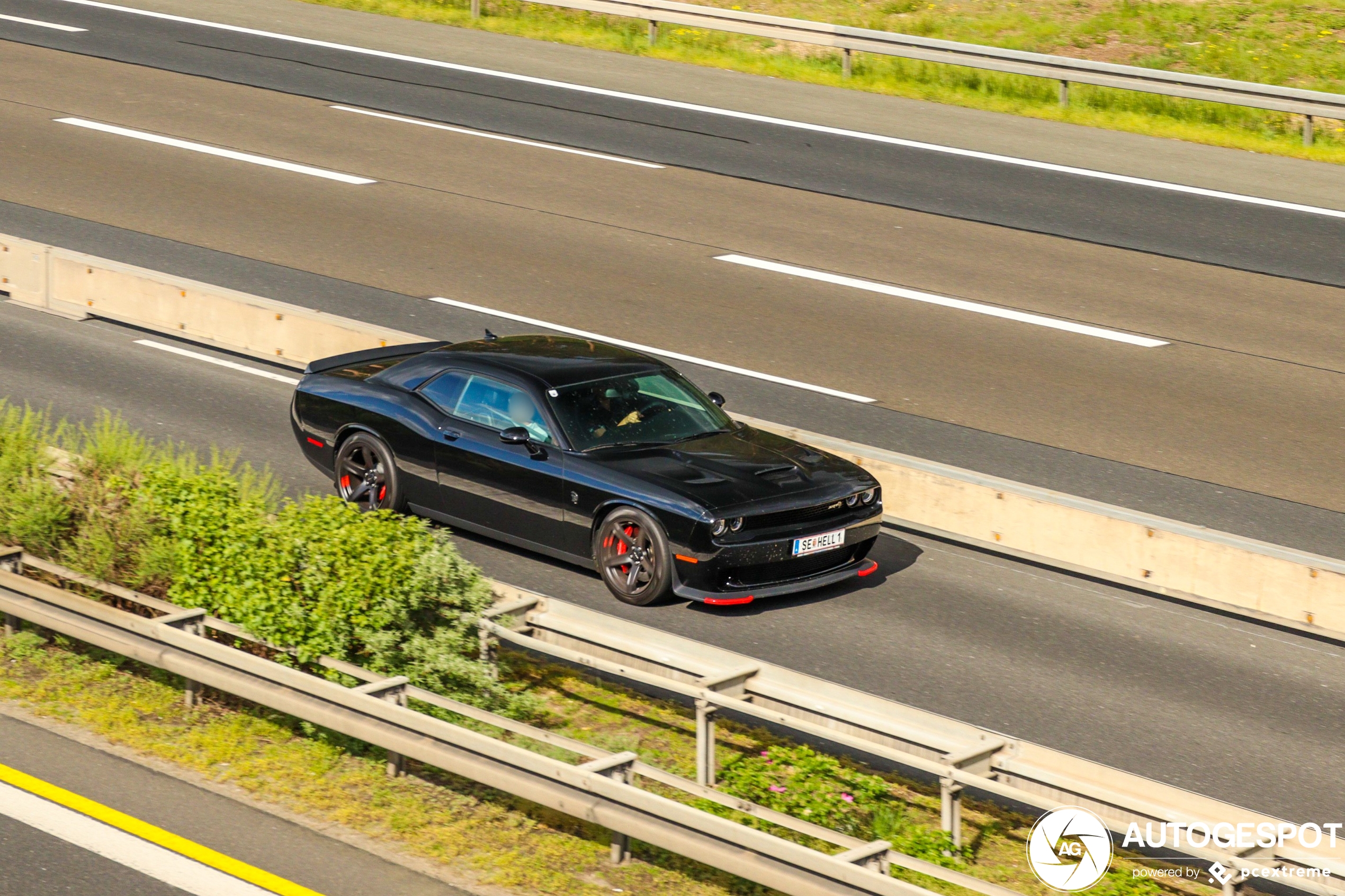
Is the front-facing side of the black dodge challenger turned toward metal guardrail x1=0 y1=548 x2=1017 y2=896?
no

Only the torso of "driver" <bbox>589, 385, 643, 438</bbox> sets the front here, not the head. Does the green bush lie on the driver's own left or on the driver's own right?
on the driver's own right

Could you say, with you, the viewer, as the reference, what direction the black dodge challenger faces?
facing the viewer and to the right of the viewer

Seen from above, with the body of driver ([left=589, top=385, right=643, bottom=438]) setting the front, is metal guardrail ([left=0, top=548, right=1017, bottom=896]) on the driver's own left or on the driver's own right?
on the driver's own right

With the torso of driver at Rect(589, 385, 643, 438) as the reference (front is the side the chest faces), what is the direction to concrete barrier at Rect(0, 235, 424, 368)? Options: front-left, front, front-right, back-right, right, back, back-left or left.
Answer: back

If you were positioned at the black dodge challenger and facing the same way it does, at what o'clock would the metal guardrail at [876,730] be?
The metal guardrail is roughly at 1 o'clock from the black dodge challenger.

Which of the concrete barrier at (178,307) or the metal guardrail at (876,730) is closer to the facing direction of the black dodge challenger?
the metal guardrail

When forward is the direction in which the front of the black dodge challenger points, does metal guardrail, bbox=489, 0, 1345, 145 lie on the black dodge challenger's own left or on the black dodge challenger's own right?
on the black dodge challenger's own left
